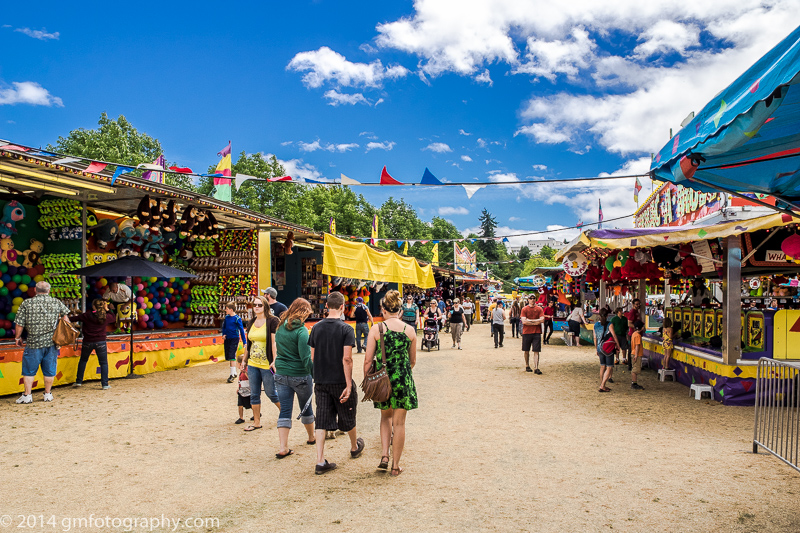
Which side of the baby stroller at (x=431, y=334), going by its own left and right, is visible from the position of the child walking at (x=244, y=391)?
front

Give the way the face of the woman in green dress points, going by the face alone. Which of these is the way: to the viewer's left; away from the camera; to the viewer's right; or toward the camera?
away from the camera

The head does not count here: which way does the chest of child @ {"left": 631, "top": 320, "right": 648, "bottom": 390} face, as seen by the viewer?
to the viewer's right

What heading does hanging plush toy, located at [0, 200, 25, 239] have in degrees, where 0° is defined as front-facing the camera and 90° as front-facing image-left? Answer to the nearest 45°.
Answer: approximately 315°

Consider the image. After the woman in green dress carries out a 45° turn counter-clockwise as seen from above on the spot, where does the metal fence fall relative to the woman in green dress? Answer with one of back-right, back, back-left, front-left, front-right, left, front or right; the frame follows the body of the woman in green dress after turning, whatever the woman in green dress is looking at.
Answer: back-right

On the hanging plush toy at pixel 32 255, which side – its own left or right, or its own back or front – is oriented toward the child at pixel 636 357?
front

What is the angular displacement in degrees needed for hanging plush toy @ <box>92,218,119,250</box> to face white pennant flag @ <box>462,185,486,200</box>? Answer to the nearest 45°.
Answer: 0° — it already faces it

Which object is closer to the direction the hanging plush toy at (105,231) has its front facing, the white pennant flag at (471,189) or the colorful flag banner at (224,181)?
the white pennant flag

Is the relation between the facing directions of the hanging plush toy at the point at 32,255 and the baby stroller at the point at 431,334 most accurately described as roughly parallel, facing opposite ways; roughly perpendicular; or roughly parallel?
roughly perpendicular

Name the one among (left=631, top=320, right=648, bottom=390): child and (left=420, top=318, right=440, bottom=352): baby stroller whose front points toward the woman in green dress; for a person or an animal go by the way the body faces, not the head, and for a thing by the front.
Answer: the baby stroller

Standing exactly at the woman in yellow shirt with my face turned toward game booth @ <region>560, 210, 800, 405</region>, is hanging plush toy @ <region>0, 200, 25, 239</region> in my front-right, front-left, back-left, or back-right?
back-left

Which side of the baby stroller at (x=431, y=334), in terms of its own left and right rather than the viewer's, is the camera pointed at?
front

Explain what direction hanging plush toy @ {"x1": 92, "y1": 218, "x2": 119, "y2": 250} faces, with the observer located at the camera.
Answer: facing the viewer and to the right of the viewer

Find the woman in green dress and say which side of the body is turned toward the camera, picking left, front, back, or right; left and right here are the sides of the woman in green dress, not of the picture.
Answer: back

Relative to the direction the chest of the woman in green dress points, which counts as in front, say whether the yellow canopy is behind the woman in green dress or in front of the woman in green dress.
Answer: in front

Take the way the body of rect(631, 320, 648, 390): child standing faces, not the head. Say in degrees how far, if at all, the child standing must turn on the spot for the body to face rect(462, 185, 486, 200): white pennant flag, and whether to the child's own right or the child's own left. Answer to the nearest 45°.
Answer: approximately 135° to the child's own right
